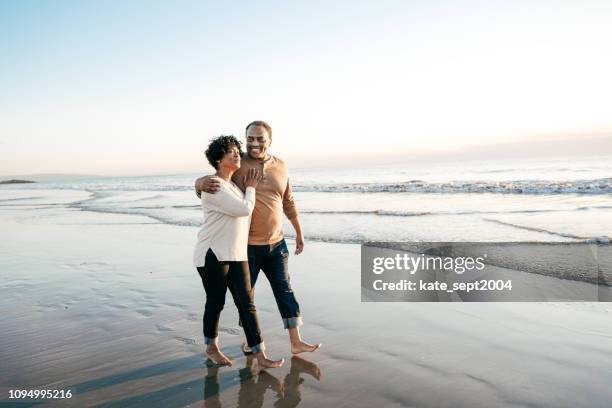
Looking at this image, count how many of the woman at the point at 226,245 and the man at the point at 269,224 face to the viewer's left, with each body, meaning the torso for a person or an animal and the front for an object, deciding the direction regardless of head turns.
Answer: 0

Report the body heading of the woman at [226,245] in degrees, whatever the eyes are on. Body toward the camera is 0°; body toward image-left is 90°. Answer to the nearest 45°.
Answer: approximately 315°

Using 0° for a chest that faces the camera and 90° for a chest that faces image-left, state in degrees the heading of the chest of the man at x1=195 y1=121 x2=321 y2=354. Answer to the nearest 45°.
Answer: approximately 315°

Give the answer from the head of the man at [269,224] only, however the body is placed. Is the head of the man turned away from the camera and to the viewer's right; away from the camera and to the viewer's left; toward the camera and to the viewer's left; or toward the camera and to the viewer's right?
toward the camera and to the viewer's left
